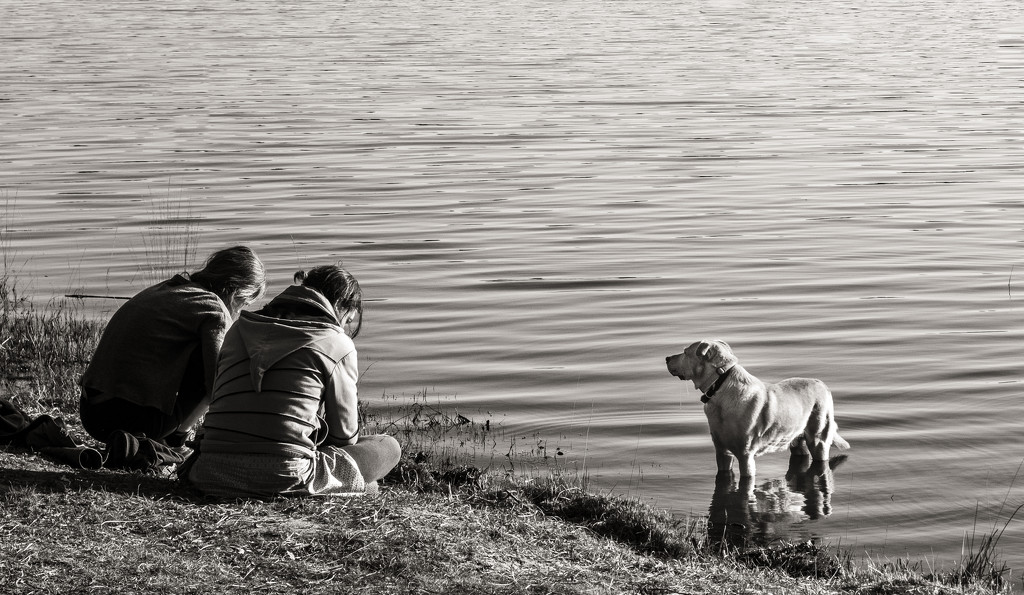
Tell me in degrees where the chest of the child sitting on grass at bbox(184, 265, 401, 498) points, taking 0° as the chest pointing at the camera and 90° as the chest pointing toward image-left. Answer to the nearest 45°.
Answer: approximately 225°

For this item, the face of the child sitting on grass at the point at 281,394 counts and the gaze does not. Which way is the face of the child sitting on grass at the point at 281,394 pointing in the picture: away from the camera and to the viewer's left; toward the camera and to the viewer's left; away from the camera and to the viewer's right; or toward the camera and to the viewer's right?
away from the camera and to the viewer's right

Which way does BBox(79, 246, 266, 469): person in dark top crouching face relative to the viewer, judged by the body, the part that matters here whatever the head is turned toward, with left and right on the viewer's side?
facing away from the viewer and to the right of the viewer

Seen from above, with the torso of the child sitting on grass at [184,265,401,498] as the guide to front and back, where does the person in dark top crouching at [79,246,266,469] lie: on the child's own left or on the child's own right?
on the child's own left

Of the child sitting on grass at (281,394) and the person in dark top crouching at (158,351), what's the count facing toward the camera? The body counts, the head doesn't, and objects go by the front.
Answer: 0

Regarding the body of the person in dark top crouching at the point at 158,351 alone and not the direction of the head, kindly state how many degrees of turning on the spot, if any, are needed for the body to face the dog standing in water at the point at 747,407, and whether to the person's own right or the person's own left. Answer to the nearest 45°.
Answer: approximately 45° to the person's own right

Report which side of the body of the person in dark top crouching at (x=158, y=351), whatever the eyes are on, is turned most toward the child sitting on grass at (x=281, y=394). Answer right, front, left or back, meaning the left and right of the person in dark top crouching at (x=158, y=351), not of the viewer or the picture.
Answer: right

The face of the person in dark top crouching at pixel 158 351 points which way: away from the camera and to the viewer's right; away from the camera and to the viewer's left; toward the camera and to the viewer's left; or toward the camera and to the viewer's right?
away from the camera and to the viewer's right

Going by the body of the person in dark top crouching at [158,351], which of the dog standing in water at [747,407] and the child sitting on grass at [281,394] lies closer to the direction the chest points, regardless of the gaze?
the dog standing in water

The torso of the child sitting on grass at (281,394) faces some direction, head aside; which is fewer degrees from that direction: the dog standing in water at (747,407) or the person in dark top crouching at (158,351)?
the dog standing in water
